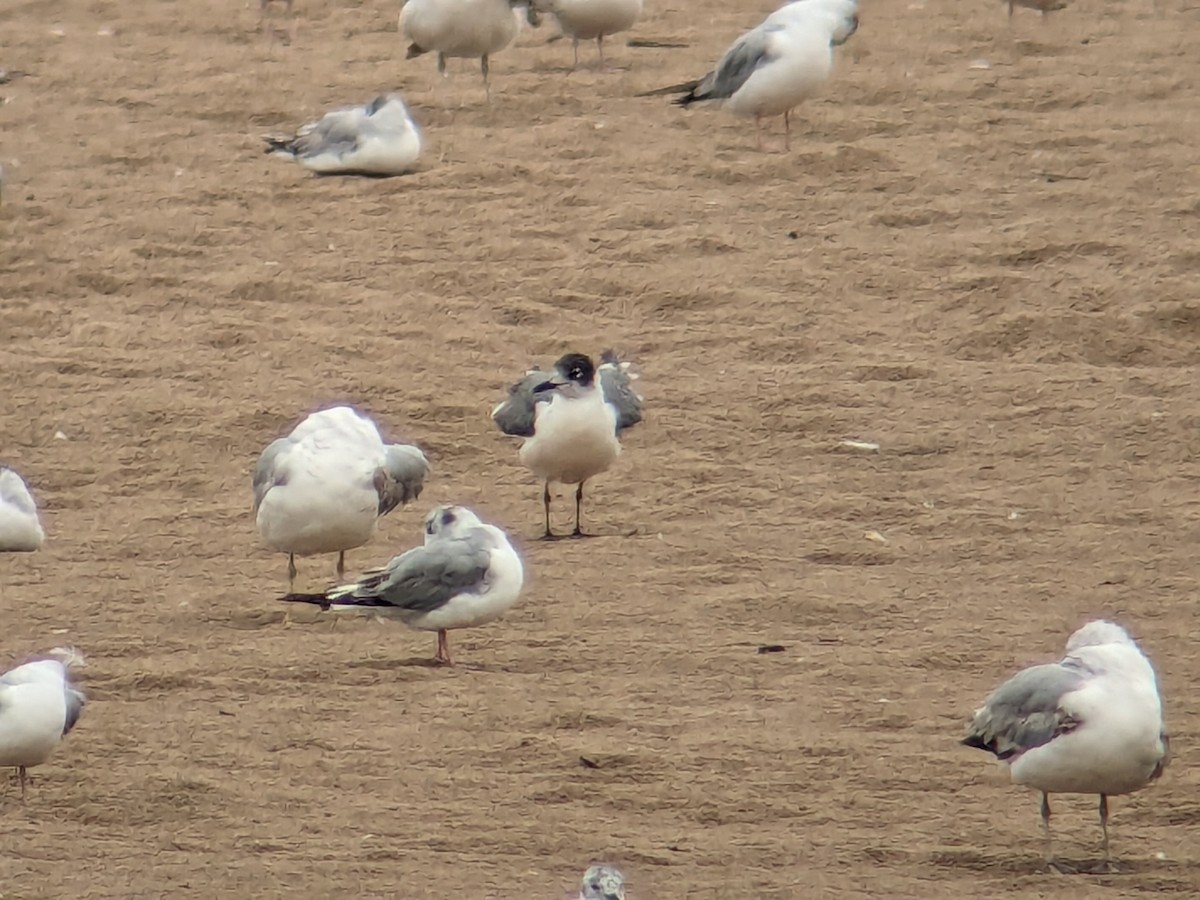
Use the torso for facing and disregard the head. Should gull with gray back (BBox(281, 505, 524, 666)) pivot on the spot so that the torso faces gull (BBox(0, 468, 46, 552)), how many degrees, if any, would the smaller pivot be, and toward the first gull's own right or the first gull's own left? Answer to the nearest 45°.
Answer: approximately 135° to the first gull's own left

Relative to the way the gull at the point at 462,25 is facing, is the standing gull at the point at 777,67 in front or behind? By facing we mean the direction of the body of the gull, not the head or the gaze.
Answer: in front

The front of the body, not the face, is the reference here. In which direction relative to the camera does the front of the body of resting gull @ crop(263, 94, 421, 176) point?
to the viewer's right

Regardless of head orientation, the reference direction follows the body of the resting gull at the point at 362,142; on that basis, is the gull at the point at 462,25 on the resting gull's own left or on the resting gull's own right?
on the resting gull's own left

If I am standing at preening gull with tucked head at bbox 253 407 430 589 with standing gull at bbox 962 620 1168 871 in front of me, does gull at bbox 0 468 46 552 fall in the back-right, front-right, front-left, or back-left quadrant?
back-right

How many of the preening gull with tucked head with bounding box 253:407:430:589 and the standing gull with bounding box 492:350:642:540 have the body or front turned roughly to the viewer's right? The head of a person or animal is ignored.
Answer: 0

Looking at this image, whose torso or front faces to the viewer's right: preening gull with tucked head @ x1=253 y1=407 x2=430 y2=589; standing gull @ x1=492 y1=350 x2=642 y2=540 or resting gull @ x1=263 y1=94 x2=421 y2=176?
the resting gull

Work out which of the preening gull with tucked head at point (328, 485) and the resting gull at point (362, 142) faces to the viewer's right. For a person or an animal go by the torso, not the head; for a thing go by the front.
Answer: the resting gull

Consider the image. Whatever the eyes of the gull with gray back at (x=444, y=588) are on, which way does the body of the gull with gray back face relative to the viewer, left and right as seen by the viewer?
facing to the right of the viewer

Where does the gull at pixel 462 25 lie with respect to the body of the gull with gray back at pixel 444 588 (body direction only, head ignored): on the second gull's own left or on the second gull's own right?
on the second gull's own left

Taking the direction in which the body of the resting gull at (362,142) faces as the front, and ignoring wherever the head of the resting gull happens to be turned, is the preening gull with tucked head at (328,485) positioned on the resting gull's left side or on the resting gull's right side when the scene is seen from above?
on the resting gull's right side

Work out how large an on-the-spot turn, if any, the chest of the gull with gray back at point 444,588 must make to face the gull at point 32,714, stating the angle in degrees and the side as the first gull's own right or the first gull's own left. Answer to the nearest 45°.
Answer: approximately 135° to the first gull's own right
